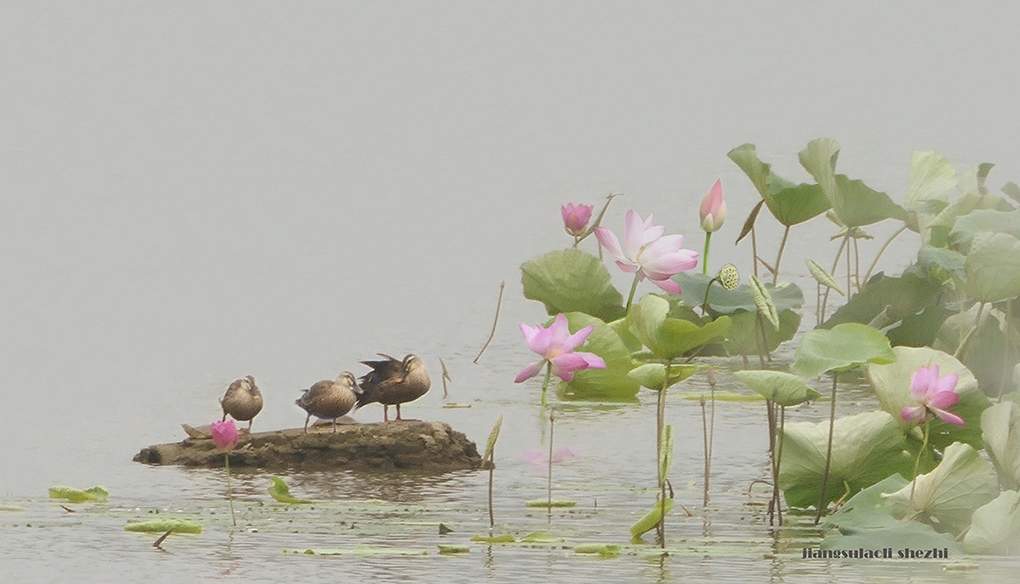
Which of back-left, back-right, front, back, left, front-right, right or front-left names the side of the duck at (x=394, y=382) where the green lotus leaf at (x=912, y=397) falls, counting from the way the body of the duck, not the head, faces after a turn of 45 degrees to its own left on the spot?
right

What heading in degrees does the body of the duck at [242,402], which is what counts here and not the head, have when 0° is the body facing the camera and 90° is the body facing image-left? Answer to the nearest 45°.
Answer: approximately 315°

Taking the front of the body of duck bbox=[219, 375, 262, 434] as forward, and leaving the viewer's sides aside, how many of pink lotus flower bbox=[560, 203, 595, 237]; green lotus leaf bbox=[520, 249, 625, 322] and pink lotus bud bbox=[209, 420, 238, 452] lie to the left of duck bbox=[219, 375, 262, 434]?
2

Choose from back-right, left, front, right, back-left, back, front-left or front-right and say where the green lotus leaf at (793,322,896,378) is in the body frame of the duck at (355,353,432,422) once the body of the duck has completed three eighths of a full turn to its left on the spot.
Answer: back

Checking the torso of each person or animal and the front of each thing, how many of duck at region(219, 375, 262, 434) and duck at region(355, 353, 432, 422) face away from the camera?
0

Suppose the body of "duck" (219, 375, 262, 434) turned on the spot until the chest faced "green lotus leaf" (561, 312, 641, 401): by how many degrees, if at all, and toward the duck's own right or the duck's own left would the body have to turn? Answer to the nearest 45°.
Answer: approximately 45° to the duck's own left

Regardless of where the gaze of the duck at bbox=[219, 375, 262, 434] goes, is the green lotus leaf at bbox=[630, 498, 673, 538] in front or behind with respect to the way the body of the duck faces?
in front

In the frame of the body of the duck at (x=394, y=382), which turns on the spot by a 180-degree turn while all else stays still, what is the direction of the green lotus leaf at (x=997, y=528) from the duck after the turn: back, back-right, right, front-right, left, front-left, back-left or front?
back-left

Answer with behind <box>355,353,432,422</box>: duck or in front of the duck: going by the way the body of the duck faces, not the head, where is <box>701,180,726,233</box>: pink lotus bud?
in front

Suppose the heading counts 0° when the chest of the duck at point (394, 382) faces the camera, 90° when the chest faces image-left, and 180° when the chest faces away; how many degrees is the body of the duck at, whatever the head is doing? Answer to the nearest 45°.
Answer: approximately 270°
